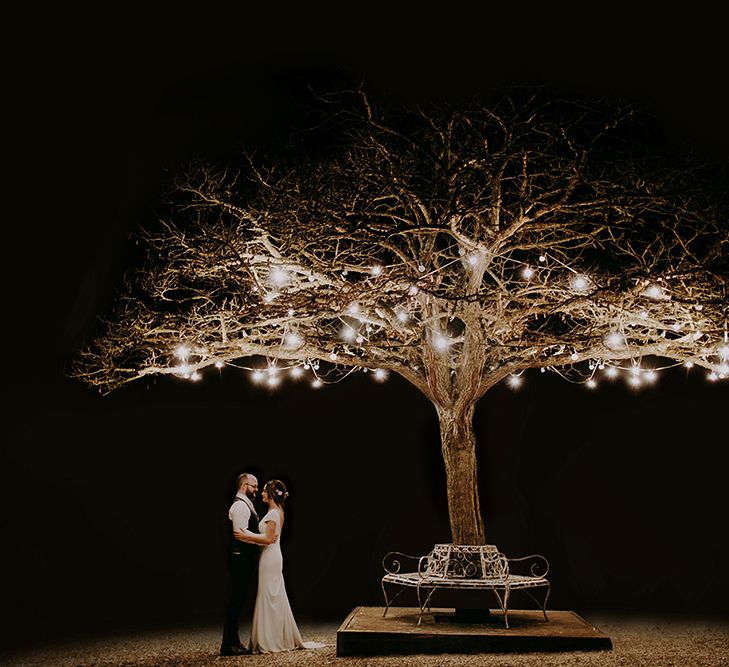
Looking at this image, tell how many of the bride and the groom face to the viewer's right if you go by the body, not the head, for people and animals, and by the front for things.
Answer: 1

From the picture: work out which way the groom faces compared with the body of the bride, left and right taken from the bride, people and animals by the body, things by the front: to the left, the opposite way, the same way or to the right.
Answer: the opposite way

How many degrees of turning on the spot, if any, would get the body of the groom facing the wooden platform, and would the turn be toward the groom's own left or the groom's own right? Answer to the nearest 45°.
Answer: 0° — they already face it

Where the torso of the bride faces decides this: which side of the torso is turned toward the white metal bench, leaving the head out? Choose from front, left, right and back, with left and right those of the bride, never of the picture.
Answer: back

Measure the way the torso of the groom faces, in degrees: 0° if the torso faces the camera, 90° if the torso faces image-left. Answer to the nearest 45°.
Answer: approximately 270°

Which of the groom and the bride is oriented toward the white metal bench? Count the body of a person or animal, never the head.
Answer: the groom

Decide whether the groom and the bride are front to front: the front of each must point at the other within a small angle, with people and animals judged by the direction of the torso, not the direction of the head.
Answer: yes

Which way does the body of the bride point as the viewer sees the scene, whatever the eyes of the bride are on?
to the viewer's left
